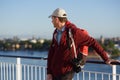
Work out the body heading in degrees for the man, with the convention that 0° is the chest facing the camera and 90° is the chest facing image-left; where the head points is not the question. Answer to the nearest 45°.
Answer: approximately 45°

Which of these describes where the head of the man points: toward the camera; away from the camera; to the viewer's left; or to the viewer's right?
to the viewer's left
